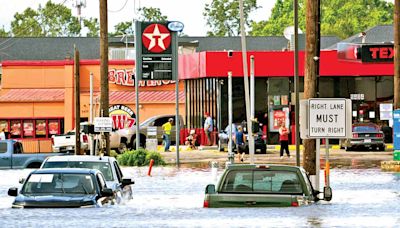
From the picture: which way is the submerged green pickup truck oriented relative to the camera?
away from the camera

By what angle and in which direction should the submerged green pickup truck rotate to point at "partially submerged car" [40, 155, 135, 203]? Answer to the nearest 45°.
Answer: approximately 45° to its left

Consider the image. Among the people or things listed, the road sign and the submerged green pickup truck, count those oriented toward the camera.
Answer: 1

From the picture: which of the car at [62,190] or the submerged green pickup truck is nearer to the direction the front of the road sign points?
the submerged green pickup truck

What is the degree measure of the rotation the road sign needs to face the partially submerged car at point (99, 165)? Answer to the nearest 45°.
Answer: approximately 90° to its right

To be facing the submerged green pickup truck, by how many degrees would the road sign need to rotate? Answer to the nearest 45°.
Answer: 0° — it already faces it

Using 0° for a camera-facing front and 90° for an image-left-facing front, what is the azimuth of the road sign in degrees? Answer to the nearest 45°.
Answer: approximately 0°

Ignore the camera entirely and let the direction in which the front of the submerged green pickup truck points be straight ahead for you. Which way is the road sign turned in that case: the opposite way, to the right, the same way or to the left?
the opposite way

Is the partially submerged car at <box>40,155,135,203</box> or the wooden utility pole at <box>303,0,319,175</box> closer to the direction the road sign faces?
the partially submerged car

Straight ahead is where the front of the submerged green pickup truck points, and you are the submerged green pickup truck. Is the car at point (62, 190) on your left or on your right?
on your left
